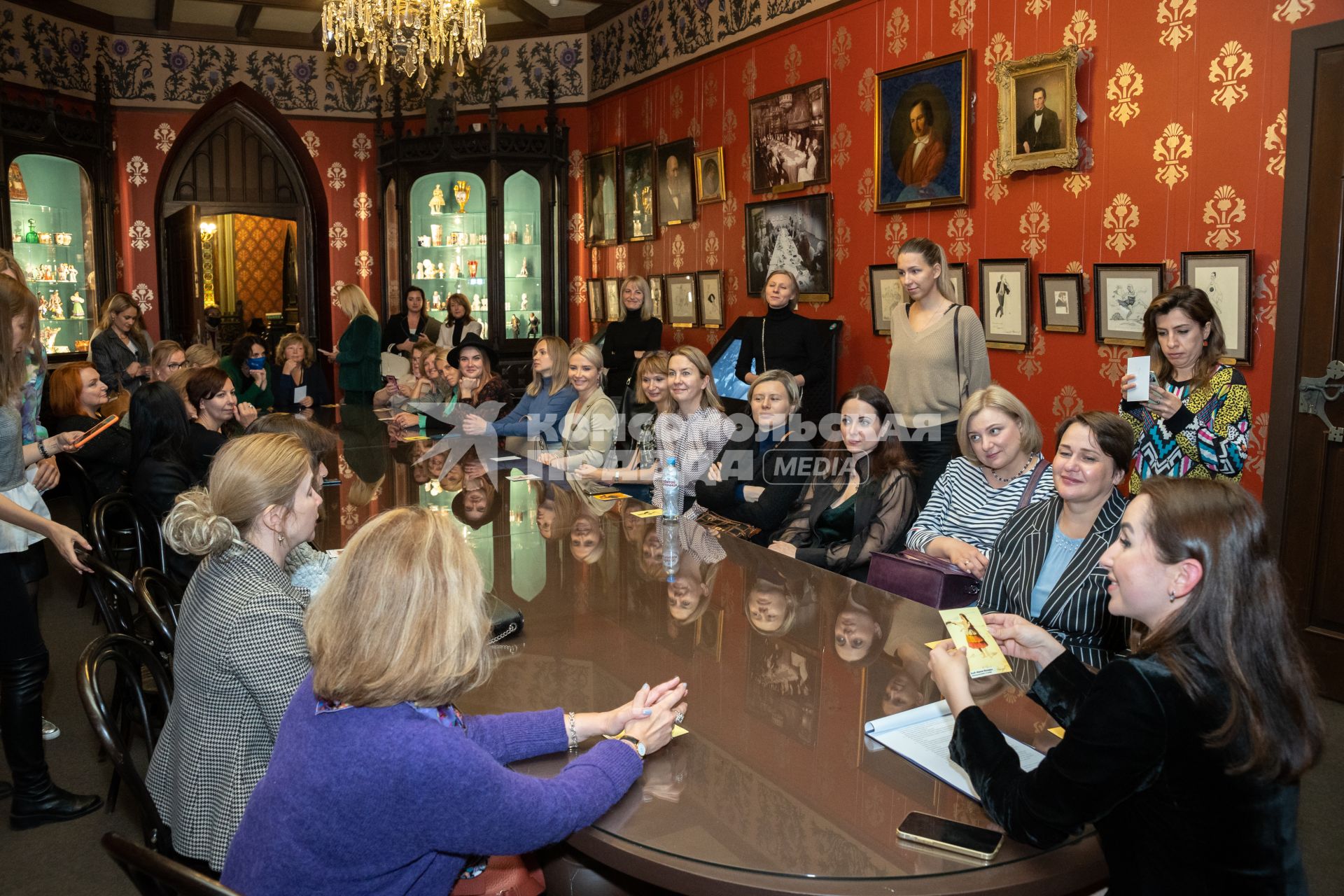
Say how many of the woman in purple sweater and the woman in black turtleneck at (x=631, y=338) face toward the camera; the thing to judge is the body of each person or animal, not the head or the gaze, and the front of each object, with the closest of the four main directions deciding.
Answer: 1

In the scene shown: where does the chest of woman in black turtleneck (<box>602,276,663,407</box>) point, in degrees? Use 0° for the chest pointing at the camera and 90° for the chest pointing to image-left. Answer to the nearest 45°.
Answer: approximately 0°

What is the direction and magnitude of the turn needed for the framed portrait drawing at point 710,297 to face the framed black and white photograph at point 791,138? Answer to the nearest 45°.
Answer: approximately 90° to its left

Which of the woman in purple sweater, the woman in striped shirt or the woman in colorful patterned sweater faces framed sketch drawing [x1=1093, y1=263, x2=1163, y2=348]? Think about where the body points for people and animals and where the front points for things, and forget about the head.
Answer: the woman in purple sweater

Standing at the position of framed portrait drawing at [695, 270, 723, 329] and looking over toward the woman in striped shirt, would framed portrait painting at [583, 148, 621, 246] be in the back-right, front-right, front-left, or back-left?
back-right

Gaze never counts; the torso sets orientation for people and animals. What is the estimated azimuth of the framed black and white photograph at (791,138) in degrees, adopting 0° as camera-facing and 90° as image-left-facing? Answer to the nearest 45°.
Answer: approximately 45°

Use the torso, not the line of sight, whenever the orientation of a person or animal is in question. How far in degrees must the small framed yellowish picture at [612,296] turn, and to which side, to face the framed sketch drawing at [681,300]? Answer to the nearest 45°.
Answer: approximately 90° to its left

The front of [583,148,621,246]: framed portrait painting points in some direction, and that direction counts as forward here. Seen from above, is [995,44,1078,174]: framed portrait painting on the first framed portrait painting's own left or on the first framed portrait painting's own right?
on the first framed portrait painting's own left

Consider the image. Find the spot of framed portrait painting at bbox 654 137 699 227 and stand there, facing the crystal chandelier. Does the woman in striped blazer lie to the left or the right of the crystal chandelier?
left

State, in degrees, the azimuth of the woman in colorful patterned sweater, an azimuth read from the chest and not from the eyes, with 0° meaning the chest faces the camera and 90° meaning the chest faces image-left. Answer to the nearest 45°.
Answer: approximately 45°

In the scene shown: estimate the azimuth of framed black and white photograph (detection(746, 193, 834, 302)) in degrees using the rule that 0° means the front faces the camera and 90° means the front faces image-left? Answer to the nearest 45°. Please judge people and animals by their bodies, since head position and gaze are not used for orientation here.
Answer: approximately 45°

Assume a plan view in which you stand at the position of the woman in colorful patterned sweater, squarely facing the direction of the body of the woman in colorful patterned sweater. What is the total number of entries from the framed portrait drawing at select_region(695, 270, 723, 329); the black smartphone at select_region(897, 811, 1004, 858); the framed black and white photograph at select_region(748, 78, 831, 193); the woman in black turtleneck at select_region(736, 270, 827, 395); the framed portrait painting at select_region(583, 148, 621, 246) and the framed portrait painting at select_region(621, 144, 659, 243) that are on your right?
5

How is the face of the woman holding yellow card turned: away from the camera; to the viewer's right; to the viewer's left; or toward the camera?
to the viewer's left
